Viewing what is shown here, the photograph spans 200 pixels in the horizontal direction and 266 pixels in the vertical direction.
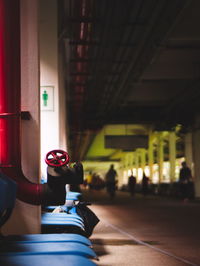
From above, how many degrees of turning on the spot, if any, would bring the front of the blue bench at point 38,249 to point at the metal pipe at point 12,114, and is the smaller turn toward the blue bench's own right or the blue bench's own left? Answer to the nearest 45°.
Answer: approximately 90° to the blue bench's own left

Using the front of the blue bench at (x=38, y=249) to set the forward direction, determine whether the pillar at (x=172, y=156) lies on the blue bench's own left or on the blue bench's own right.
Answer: on the blue bench's own left

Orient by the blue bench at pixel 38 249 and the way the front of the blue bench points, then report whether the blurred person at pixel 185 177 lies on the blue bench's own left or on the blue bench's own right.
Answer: on the blue bench's own left

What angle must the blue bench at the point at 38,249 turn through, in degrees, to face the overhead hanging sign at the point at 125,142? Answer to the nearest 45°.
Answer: approximately 90° to its left

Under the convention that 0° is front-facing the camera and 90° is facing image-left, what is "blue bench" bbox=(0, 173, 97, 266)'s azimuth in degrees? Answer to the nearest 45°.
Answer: approximately 270°

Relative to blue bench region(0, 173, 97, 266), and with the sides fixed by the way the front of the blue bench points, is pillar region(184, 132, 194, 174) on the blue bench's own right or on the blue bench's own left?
on the blue bench's own left

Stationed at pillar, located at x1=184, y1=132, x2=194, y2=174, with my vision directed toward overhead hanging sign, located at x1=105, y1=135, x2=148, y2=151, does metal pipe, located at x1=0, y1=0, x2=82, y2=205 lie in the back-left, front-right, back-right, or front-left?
back-left
